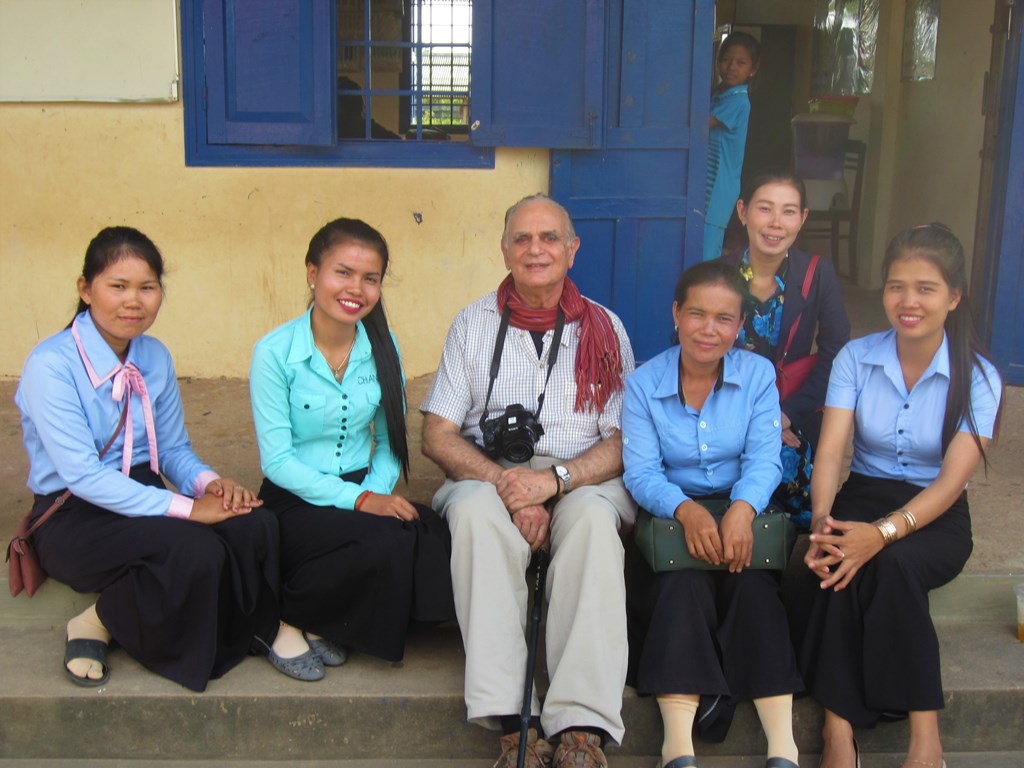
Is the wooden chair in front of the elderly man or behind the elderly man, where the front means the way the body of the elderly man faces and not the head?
behind

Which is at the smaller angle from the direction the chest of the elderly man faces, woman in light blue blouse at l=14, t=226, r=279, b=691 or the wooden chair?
the woman in light blue blouse

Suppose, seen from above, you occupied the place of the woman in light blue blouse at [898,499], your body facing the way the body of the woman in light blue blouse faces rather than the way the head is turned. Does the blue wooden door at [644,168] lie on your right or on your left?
on your right

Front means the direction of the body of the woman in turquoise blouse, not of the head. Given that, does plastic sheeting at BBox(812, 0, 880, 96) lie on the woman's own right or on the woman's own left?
on the woman's own left

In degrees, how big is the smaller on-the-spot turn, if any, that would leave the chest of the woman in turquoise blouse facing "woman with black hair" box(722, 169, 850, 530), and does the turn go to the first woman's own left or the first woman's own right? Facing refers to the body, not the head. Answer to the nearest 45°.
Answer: approximately 45° to the first woman's own left

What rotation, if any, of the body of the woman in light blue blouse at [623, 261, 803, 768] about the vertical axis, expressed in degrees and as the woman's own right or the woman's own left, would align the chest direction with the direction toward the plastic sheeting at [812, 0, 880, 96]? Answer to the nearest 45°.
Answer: approximately 180°

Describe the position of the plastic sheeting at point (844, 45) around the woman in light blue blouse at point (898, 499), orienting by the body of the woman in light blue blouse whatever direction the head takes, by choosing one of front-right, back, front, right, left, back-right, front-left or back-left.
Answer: back-right

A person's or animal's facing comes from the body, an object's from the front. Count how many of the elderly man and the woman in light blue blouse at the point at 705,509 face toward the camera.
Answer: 2

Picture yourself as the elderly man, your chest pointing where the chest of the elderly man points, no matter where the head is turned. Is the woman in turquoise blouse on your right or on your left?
on your right

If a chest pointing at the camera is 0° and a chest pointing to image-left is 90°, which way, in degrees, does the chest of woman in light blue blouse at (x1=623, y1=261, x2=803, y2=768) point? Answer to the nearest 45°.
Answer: approximately 0°
